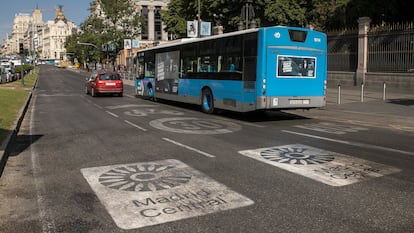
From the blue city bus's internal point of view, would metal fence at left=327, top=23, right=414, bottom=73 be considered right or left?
on its right

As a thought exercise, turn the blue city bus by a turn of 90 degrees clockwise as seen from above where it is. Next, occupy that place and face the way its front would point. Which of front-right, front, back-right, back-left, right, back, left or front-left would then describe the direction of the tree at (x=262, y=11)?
front-left

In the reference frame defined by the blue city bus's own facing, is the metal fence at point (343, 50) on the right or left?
on its right

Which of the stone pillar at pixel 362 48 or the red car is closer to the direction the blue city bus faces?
the red car

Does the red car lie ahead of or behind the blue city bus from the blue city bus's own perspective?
ahead

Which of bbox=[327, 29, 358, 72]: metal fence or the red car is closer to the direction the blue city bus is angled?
the red car

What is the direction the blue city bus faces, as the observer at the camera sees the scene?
facing away from the viewer and to the left of the viewer

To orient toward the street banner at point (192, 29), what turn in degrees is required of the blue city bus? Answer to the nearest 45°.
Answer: approximately 45° to its right
